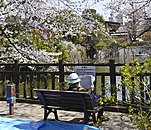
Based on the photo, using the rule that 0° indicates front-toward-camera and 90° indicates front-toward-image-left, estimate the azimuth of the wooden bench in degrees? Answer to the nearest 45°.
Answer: approximately 225°
